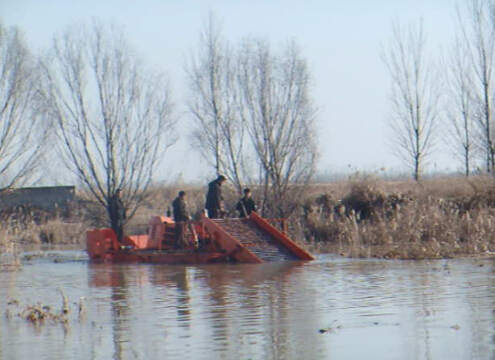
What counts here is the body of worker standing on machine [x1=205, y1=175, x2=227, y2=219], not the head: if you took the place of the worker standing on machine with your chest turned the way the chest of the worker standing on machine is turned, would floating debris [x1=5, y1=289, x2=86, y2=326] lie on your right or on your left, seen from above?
on your right

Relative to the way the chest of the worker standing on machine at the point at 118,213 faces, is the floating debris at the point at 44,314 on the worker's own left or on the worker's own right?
on the worker's own right

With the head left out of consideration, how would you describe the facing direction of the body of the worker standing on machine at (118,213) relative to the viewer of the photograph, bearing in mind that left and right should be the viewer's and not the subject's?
facing to the right of the viewer

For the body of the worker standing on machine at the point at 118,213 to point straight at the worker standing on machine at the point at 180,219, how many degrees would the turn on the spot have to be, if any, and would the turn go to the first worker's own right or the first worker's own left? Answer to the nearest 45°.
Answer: approximately 45° to the first worker's own right
